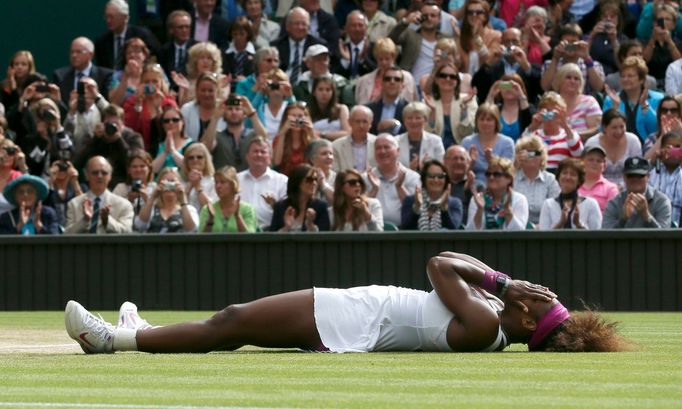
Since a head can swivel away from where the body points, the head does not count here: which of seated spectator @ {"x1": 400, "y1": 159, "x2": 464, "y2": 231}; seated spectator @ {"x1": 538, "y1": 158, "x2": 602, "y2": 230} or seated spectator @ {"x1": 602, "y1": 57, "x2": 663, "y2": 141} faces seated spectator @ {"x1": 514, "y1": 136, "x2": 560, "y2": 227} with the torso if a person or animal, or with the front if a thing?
seated spectator @ {"x1": 602, "y1": 57, "x2": 663, "y2": 141}

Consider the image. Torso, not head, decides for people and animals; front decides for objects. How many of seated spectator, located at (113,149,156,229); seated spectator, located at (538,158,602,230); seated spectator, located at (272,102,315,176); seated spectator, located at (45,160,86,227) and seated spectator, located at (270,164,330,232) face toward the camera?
5

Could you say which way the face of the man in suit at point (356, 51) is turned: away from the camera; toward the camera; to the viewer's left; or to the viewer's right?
toward the camera

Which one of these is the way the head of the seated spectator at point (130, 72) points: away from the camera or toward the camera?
toward the camera

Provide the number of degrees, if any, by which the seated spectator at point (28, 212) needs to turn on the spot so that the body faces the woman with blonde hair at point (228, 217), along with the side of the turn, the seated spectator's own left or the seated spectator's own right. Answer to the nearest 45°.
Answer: approximately 45° to the seated spectator's own left

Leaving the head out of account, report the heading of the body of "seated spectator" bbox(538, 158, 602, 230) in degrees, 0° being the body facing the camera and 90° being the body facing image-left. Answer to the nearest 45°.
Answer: approximately 0°

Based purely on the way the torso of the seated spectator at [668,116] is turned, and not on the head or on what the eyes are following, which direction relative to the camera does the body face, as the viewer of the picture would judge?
toward the camera

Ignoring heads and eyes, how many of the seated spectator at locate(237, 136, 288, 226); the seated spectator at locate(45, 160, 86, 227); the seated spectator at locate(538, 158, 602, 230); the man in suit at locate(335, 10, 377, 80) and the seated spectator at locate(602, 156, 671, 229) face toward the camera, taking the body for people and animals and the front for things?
5

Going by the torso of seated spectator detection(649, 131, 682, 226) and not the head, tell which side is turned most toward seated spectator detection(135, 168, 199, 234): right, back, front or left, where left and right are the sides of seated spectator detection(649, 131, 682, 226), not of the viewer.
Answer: right

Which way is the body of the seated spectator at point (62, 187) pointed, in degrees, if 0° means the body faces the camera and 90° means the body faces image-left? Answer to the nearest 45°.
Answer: approximately 0°

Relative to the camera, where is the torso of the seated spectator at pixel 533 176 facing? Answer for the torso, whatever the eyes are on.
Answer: toward the camera

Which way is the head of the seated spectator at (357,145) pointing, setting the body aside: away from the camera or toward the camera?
toward the camera

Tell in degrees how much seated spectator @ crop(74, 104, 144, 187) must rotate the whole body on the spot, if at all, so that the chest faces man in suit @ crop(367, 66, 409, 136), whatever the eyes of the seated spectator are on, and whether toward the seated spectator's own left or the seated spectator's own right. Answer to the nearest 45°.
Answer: approximately 90° to the seated spectator's own left

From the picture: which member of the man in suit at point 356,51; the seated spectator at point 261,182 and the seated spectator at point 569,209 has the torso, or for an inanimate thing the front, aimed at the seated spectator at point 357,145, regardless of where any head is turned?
the man in suit

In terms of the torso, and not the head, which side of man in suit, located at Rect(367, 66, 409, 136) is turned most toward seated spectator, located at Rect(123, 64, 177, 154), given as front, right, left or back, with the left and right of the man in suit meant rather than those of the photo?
right

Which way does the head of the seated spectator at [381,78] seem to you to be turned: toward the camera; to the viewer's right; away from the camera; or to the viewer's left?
toward the camera

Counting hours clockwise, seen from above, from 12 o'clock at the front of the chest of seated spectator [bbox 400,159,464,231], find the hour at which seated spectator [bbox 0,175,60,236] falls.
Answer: seated spectator [bbox 0,175,60,236] is roughly at 3 o'clock from seated spectator [bbox 400,159,464,231].
